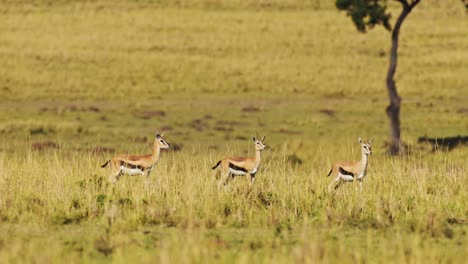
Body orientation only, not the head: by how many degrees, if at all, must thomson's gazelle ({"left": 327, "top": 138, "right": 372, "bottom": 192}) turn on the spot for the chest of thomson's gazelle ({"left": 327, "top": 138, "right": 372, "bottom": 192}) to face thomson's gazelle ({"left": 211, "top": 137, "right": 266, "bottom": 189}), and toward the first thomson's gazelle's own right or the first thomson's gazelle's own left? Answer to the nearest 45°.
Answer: approximately 180°

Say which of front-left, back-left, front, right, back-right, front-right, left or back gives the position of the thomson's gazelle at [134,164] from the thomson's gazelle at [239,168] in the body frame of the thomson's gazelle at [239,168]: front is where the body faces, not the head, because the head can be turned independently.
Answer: back

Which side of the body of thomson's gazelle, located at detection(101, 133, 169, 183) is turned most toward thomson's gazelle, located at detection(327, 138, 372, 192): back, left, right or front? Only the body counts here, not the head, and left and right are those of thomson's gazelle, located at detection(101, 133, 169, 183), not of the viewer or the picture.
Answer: front

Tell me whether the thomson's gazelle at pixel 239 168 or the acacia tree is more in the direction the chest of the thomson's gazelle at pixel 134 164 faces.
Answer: the thomson's gazelle

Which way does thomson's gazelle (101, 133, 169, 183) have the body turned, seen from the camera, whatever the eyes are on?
to the viewer's right

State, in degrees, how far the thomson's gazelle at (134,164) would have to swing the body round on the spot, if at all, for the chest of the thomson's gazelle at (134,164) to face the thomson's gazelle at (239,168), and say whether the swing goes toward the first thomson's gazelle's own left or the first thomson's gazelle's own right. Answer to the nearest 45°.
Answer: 0° — it already faces it

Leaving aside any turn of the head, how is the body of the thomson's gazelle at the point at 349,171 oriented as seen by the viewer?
to the viewer's right

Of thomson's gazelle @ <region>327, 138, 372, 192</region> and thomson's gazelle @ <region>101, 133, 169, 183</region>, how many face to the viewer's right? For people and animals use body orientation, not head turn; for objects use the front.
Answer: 2

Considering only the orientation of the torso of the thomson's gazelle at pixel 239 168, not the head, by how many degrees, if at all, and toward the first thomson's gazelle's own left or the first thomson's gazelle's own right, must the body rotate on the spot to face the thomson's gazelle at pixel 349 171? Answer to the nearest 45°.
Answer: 0° — it already faces it

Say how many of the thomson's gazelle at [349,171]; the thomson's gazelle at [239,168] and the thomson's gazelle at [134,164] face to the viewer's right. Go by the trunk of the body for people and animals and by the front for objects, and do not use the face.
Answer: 3

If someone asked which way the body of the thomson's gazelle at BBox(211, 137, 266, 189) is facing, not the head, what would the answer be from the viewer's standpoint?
to the viewer's right

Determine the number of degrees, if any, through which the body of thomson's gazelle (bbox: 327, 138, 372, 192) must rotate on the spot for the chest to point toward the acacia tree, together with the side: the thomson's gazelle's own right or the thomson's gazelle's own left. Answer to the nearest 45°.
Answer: approximately 90° to the thomson's gazelle's own left

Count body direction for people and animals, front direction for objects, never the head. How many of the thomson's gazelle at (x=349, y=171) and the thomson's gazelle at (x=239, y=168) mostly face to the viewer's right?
2
